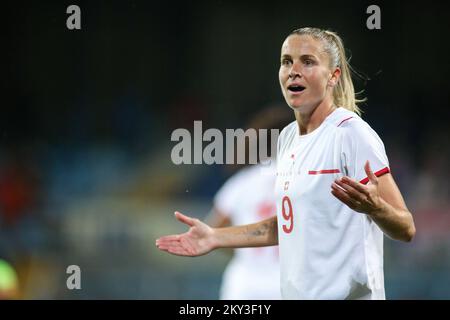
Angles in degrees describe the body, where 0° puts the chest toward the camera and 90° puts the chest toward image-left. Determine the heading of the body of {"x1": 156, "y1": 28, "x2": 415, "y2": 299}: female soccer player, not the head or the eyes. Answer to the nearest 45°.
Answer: approximately 45°
